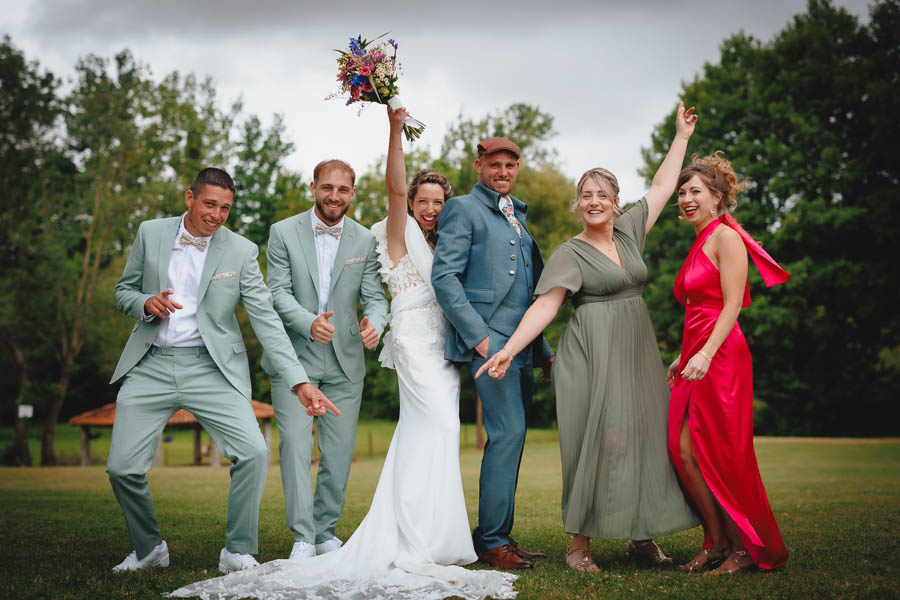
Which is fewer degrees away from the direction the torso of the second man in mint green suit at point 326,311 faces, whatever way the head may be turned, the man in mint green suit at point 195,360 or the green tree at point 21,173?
the man in mint green suit

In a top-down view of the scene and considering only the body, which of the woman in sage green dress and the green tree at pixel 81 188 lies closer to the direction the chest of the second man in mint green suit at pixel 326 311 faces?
the woman in sage green dress

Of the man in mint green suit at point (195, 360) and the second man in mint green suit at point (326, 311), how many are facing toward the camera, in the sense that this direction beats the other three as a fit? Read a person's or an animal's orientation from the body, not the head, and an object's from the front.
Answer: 2

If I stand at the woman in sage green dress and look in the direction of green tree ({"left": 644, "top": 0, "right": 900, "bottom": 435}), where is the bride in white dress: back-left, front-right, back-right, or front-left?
back-left

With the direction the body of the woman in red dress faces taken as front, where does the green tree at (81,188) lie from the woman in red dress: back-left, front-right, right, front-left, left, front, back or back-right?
right

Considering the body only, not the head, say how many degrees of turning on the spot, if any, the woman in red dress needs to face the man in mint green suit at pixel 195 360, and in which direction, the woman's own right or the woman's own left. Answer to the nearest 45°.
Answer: approximately 45° to the woman's own right

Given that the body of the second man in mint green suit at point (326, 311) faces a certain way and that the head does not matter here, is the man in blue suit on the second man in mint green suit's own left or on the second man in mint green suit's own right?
on the second man in mint green suit's own left

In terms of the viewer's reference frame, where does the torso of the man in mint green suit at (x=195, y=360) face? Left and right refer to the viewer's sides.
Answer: facing the viewer

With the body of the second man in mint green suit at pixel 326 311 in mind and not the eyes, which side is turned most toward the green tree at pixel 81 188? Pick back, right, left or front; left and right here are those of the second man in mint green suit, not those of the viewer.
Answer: back
